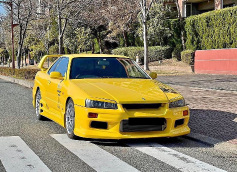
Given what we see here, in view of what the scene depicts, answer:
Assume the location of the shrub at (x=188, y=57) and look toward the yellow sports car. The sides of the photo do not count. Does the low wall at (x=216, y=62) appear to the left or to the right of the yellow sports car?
left

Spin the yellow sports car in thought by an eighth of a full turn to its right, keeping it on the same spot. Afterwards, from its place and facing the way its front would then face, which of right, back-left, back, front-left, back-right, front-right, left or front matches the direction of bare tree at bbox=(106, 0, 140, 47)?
back

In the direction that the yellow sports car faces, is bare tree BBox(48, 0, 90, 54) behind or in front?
behind

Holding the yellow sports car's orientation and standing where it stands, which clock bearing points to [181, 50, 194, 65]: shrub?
The shrub is roughly at 8 o'clock from the yellow sports car.

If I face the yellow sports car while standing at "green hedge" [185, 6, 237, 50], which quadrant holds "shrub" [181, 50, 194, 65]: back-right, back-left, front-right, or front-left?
front-right

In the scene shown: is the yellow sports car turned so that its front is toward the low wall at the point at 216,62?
no

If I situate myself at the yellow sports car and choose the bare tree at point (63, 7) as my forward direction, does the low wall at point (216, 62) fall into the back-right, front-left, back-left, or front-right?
front-right

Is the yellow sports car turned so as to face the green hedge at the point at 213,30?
no

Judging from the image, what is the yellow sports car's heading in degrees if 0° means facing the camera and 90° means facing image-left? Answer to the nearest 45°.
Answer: approximately 315°
